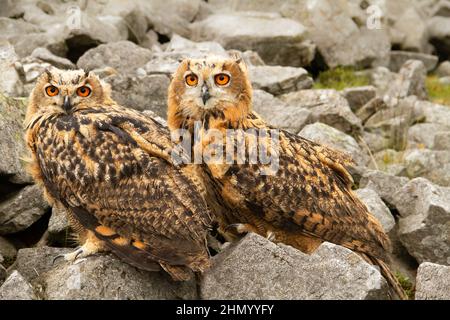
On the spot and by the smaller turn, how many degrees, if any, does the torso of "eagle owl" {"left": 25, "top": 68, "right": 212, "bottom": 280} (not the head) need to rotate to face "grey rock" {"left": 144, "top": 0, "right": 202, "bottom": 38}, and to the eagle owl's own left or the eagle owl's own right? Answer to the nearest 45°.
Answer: approximately 90° to the eagle owl's own right

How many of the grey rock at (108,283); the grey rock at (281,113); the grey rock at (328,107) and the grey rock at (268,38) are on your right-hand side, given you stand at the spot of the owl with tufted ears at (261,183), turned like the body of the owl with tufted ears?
3

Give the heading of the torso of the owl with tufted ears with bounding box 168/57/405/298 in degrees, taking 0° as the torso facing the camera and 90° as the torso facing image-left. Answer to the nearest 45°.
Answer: approximately 90°

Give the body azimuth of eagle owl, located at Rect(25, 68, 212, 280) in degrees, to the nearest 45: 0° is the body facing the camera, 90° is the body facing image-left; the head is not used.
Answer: approximately 90°

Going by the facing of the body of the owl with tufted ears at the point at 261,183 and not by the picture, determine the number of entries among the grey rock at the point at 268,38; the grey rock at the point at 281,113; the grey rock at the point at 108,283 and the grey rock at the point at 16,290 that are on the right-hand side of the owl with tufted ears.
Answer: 2

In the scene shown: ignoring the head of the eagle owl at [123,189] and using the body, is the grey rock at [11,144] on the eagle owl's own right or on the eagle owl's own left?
on the eagle owl's own right

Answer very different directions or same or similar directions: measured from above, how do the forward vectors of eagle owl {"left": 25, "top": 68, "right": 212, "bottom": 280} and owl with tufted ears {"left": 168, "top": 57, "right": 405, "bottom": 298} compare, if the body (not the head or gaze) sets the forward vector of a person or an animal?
same or similar directions

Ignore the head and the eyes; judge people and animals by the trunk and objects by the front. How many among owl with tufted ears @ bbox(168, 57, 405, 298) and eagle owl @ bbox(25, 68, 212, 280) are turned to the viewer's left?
2

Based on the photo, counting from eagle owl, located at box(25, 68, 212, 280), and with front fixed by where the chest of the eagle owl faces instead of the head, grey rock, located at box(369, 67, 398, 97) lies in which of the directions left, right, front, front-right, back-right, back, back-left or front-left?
back-right

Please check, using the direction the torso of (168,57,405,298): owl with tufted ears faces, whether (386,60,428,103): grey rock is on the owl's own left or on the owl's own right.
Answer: on the owl's own right

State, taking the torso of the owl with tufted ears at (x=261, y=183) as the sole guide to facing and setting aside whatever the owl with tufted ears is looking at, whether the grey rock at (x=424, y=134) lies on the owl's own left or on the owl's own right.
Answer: on the owl's own right

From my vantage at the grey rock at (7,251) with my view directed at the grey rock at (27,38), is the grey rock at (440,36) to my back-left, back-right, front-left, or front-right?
front-right
